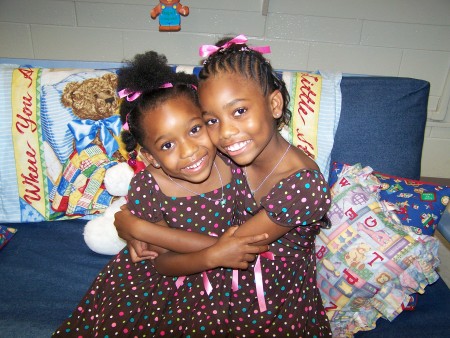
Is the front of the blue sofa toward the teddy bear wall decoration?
no

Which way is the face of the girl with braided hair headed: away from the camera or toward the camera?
toward the camera

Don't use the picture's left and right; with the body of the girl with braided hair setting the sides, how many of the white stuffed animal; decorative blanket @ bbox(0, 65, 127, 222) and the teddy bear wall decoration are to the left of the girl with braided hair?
0

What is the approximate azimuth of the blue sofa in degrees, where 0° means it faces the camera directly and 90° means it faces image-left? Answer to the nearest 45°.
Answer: approximately 0°

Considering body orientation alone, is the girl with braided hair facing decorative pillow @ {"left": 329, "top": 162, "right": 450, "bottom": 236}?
no

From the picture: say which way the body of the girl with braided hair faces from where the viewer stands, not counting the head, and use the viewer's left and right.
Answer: facing the viewer and to the left of the viewer

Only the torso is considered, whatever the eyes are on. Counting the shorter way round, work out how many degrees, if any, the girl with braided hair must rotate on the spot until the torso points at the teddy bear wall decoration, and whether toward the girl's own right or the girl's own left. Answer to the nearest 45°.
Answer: approximately 90° to the girl's own right

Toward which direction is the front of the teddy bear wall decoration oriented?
toward the camera

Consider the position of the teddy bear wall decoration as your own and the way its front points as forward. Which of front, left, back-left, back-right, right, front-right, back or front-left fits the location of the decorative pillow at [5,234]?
front-right

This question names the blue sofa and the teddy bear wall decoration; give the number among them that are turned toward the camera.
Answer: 2

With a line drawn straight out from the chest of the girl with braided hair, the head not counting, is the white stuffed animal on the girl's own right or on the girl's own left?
on the girl's own right

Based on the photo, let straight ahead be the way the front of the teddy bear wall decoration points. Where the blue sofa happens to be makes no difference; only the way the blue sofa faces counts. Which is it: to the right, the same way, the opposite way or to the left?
the same way

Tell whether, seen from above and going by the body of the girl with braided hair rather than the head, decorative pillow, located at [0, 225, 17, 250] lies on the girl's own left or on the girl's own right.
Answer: on the girl's own right
